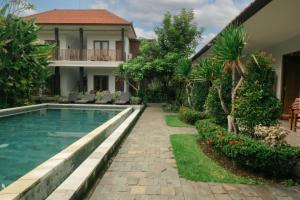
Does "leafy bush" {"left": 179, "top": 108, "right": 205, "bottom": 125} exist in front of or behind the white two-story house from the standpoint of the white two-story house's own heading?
in front

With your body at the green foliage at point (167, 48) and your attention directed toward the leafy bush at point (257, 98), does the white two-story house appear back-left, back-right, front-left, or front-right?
back-right

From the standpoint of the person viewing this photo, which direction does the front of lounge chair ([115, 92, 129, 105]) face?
facing the viewer and to the left of the viewer

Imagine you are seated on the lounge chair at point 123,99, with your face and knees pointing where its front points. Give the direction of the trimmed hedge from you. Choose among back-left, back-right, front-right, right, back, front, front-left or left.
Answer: front-left

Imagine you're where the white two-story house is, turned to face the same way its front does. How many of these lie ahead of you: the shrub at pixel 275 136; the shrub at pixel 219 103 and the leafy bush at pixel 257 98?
3

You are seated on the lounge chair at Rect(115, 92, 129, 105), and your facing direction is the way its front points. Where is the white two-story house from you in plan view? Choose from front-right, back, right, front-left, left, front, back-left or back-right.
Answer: right

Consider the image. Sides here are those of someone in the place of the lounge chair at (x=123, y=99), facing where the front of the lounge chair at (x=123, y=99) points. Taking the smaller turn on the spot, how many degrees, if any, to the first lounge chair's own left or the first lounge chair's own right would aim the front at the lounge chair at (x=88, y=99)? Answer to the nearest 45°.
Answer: approximately 45° to the first lounge chair's own right

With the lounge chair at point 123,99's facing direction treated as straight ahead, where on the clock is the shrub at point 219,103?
The shrub is roughly at 10 o'clock from the lounge chair.

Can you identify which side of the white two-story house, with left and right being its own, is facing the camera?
front

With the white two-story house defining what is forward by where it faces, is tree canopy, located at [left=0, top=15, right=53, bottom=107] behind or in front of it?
in front

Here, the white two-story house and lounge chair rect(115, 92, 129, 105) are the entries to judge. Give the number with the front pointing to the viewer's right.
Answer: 0

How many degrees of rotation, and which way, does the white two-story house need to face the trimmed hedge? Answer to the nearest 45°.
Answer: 0° — it already faces it
